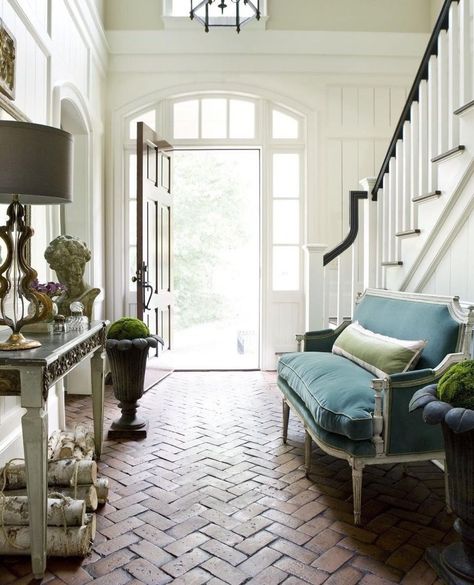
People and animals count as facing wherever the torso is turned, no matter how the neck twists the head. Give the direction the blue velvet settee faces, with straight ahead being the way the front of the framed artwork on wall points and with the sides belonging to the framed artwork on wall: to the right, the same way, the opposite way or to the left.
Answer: the opposite way

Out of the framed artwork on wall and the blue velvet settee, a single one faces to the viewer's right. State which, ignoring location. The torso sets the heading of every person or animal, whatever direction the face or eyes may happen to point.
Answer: the framed artwork on wall

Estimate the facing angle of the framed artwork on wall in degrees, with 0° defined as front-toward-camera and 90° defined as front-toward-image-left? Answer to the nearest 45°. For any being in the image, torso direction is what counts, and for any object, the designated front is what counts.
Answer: approximately 270°

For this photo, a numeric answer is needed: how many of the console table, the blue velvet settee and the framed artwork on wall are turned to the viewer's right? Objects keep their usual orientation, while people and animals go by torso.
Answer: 2

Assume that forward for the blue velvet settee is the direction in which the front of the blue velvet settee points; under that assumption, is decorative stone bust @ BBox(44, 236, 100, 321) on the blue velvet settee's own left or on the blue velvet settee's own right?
on the blue velvet settee's own right

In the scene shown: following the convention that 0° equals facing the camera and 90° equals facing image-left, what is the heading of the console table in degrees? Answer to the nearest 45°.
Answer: approximately 270°

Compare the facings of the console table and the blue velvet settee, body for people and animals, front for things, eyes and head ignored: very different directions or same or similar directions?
very different directions

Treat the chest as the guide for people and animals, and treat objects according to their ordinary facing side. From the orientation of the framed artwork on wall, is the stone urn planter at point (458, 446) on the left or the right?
on its right
